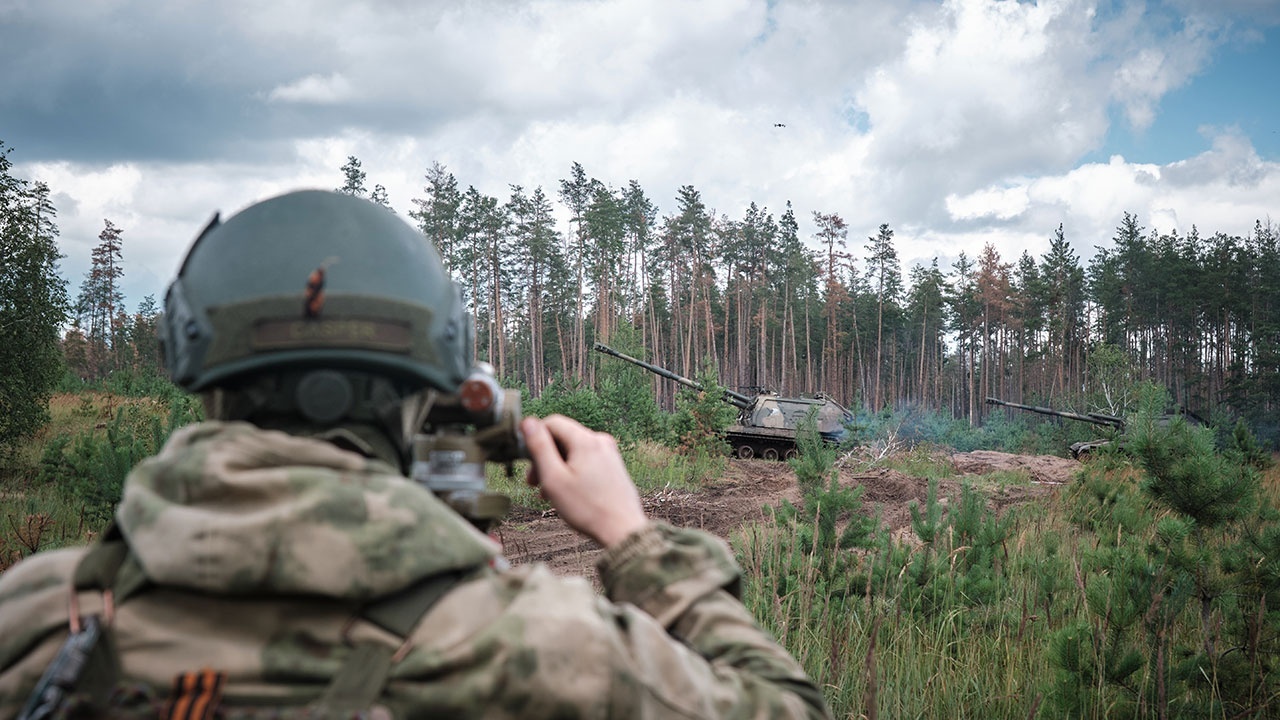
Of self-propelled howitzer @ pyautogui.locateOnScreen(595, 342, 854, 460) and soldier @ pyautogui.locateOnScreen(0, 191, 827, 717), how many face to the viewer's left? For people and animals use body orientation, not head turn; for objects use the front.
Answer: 1

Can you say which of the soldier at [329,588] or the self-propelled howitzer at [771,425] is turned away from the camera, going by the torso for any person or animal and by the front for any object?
the soldier

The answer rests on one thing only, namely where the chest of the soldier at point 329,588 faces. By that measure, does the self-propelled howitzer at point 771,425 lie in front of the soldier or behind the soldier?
in front

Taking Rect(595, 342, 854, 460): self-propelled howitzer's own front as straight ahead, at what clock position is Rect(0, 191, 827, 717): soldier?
The soldier is roughly at 9 o'clock from the self-propelled howitzer.

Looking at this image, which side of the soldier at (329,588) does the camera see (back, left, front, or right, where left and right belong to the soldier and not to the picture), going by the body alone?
back

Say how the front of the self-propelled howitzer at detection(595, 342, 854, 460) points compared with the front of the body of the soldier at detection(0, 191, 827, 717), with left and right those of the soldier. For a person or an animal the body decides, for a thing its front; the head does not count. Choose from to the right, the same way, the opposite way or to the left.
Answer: to the left

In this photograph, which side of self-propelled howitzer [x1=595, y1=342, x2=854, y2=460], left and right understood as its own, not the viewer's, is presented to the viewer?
left
